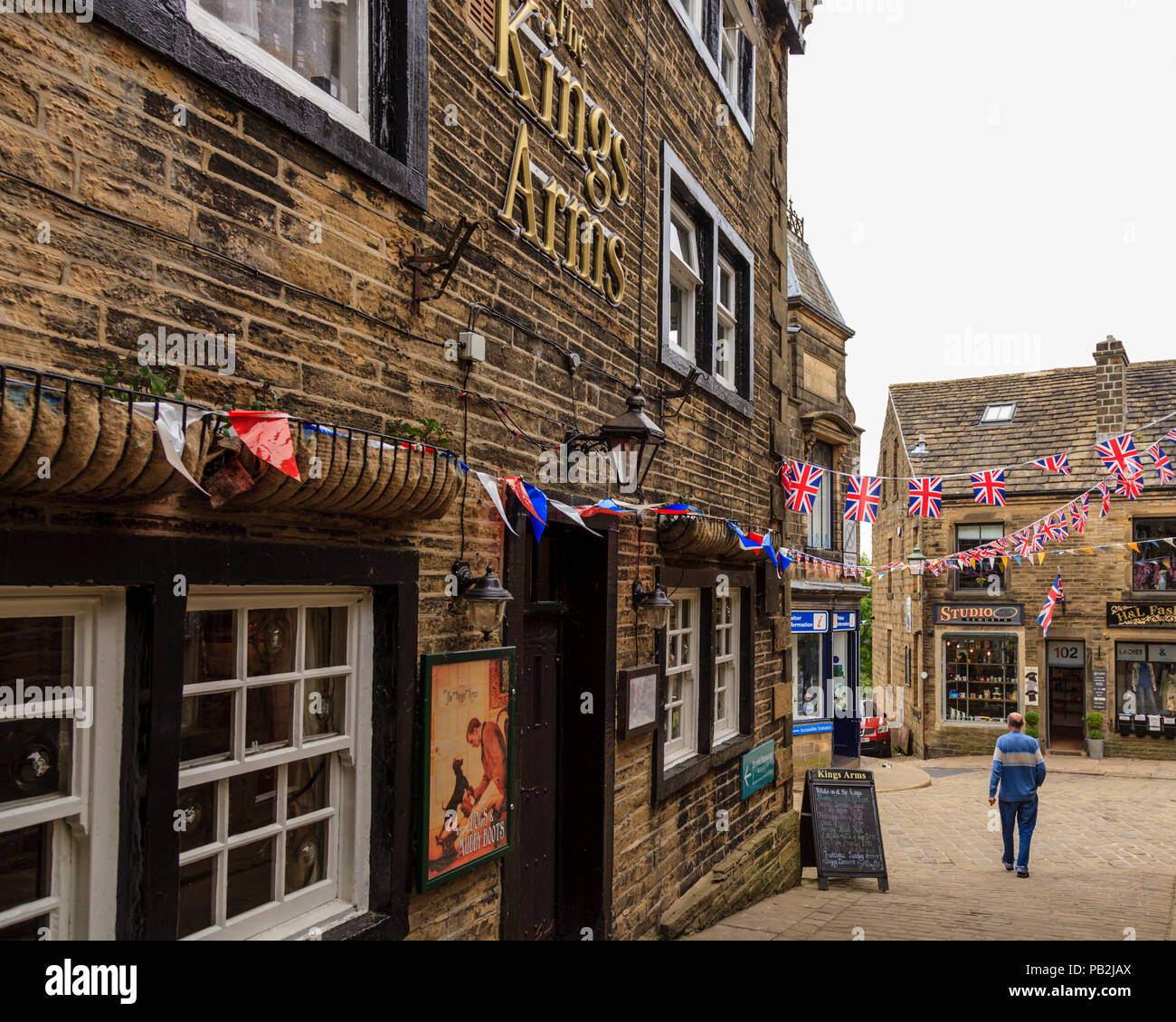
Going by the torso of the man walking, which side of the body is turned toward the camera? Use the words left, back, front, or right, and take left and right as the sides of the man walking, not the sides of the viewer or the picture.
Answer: back

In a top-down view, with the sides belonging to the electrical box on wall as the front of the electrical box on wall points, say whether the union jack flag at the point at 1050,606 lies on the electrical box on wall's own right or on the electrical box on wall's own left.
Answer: on the electrical box on wall's own left

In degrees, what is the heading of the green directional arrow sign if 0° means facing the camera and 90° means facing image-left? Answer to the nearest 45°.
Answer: approximately 315°

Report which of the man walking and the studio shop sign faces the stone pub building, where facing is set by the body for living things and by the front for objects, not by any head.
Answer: the studio shop sign

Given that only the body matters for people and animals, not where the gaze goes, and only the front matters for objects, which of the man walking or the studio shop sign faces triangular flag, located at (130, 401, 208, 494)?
the studio shop sign

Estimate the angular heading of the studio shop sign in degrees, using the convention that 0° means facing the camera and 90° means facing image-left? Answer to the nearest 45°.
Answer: approximately 0°

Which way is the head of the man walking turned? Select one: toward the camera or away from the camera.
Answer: away from the camera

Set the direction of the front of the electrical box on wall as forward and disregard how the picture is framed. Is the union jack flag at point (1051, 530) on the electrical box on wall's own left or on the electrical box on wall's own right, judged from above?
on the electrical box on wall's own left

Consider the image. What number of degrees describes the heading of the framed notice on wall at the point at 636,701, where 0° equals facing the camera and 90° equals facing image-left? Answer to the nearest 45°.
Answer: approximately 315°

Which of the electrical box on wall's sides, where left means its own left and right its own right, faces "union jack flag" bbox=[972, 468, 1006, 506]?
left
